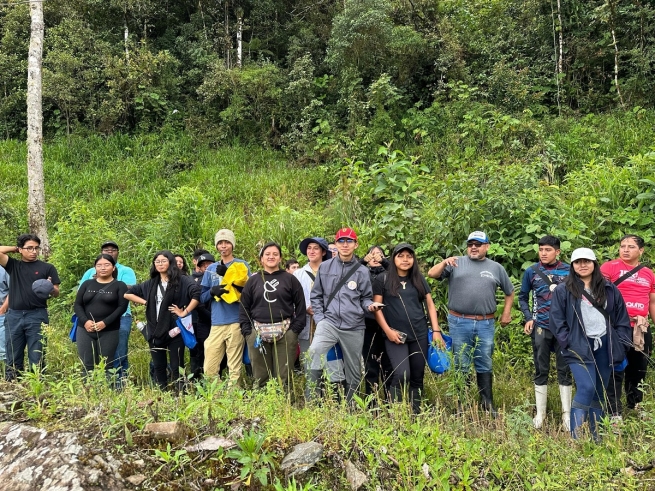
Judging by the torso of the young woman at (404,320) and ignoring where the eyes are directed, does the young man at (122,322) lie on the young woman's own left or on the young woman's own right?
on the young woman's own right

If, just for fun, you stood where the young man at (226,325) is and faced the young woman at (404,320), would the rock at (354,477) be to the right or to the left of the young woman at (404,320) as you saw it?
right

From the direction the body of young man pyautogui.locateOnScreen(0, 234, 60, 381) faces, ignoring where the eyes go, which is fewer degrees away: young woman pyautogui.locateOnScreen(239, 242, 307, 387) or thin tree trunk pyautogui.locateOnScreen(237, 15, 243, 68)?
the young woman

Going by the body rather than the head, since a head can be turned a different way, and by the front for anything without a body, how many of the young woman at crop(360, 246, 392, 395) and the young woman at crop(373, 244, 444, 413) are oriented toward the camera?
2

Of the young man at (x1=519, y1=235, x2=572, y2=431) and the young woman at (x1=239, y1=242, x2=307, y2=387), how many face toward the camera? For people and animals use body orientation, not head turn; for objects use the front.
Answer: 2

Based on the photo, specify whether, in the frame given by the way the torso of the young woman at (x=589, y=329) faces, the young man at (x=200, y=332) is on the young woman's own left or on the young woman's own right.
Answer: on the young woman's own right
